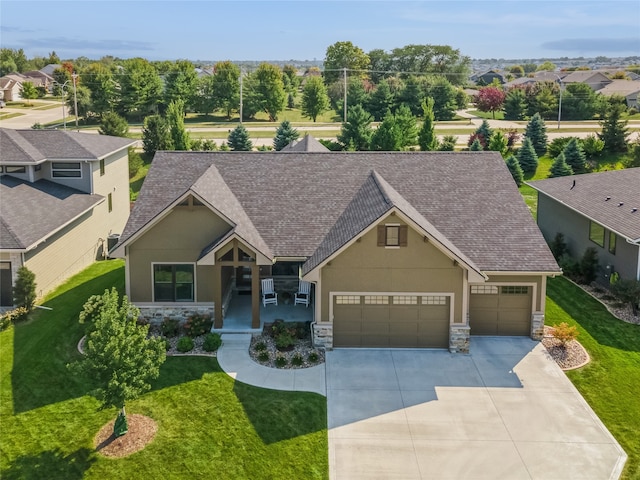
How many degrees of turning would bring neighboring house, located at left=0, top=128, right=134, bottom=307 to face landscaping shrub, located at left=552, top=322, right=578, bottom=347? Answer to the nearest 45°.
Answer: approximately 45° to its left

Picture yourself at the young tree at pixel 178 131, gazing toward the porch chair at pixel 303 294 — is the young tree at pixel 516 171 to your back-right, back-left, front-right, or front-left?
front-left

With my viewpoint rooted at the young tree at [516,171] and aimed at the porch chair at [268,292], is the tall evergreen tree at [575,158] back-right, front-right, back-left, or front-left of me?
back-left

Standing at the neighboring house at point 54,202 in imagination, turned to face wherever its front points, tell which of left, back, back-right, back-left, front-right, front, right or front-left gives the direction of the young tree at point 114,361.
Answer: front

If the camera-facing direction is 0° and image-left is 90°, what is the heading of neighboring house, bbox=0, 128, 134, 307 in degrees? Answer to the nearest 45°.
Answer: approximately 0°

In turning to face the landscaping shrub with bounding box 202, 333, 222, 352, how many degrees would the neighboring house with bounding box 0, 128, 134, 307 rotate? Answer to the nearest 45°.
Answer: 0° — it already faces it

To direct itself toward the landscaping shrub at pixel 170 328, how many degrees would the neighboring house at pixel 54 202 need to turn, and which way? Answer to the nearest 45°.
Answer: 0° — it already faces it

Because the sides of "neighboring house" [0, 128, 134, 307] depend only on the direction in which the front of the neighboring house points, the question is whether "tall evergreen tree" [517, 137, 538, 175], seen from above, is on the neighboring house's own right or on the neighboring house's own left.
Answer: on the neighboring house's own left

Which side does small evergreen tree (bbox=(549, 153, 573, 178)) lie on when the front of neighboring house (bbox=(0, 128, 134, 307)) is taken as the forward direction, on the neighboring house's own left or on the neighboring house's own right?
on the neighboring house's own left

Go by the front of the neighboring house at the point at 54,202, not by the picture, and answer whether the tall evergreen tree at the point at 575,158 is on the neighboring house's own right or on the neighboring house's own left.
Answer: on the neighboring house's own left
